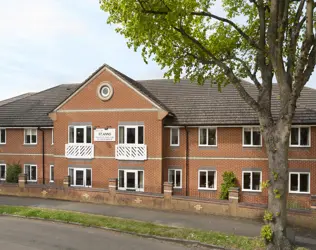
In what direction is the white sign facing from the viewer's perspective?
toward the camera

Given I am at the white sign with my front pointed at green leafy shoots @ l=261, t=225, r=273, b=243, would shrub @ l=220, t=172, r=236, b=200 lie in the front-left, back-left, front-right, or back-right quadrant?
front-left

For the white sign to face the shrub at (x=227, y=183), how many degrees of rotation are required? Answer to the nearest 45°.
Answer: approximately 45° to its left

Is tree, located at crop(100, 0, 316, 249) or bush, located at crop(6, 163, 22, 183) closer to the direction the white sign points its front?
the tree

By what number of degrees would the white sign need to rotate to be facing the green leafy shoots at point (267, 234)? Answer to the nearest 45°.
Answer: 0° — it already faces it

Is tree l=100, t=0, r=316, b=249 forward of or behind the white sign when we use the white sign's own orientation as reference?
forward

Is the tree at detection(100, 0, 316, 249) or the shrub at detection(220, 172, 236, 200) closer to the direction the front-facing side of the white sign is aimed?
the tree
